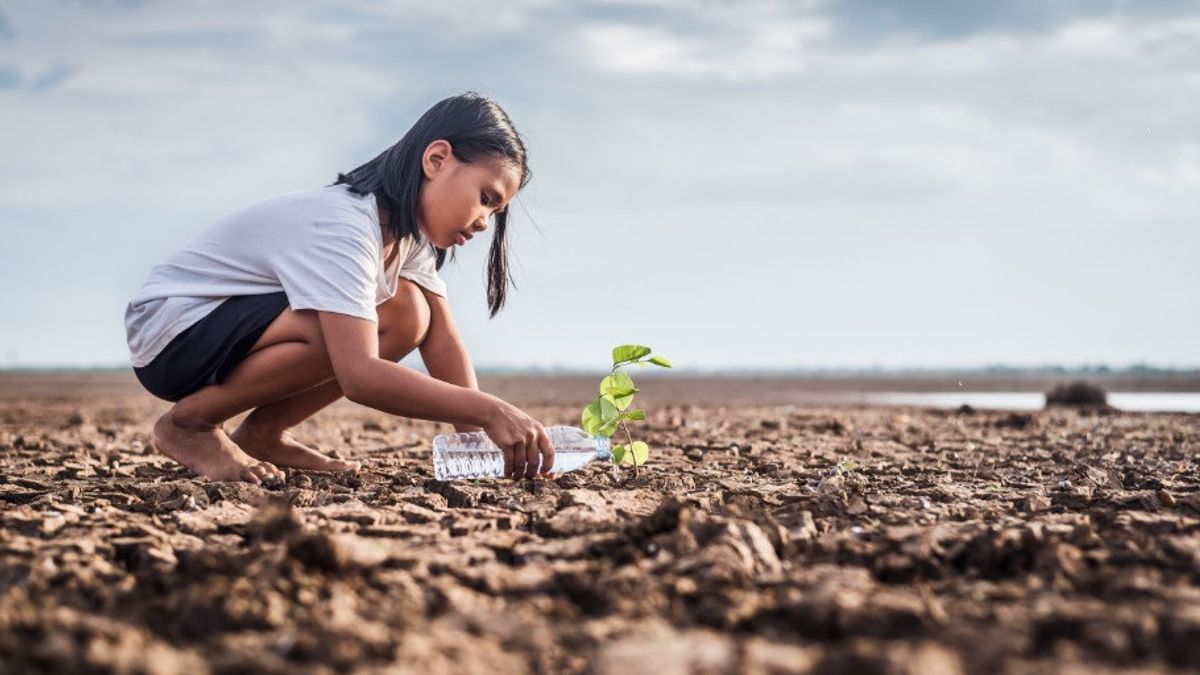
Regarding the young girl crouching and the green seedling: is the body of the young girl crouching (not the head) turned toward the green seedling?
yes

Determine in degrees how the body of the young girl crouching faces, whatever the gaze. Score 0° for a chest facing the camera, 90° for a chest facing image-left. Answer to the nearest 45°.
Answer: approximately 270°
